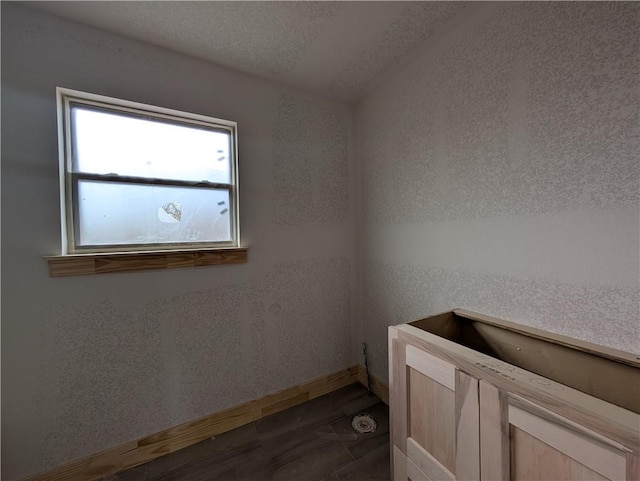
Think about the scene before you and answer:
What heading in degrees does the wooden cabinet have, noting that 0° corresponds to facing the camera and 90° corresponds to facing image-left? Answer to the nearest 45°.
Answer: approximately 45°

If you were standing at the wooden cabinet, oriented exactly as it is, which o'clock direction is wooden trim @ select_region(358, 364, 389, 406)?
The wooden trim is roughly at 3 o'clock from the wooden cabinet.

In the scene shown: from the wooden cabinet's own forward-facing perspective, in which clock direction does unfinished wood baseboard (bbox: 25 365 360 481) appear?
The unfinished wood baseboard is roughly at 1 o'clock from the wooden cabinet.

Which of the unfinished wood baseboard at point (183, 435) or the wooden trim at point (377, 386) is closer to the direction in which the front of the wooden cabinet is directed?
the unfinished wood baseboard

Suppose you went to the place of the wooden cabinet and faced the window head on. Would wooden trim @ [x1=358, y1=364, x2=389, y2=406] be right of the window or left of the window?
right

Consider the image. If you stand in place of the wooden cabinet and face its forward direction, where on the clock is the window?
The window is roughly at 1 o'clock from the wooden cabinet.
